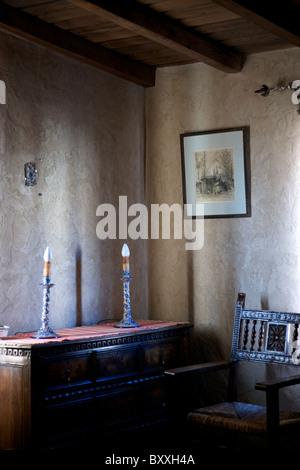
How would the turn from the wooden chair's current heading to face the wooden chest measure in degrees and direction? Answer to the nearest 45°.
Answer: approximately 45° to its right

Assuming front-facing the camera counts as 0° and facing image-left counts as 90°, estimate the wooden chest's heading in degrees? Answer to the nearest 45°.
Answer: approximately 315°

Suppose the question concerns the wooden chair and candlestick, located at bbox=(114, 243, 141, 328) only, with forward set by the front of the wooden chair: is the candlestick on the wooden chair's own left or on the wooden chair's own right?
on the wooden chair's own right

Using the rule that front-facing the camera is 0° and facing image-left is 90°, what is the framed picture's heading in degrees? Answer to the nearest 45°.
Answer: approximately 45°
